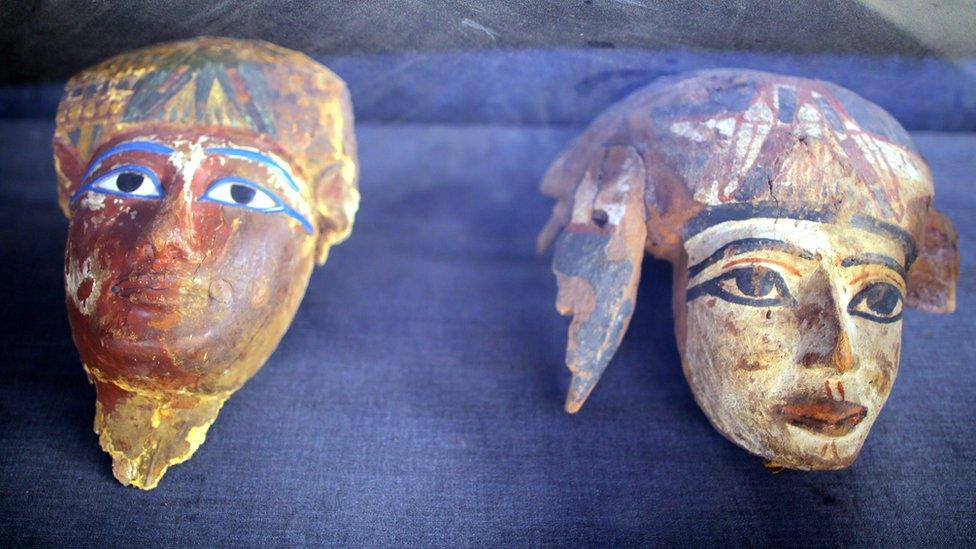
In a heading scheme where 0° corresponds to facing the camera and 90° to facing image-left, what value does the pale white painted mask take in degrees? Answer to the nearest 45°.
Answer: approximately 315°

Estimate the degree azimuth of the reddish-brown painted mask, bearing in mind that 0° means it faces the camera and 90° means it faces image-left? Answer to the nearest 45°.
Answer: approximately 45°

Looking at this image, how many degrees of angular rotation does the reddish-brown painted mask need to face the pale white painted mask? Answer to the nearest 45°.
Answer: approximately 135° to its left

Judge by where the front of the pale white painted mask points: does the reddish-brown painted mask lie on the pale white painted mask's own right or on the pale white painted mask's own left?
on the pale white painted mask's own right
